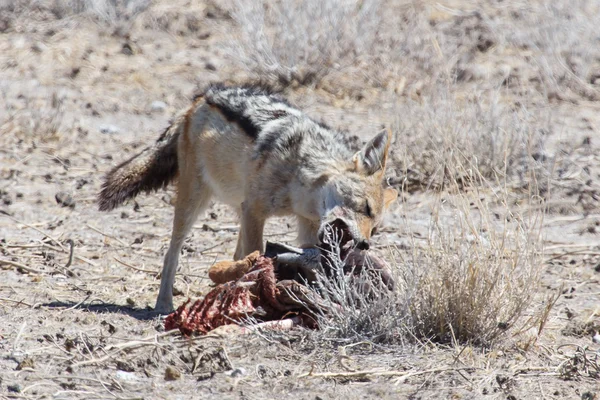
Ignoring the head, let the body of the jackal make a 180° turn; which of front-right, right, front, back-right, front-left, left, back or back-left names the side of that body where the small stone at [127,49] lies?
front-right

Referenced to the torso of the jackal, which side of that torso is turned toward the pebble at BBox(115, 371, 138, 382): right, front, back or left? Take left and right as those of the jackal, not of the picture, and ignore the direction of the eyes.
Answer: right

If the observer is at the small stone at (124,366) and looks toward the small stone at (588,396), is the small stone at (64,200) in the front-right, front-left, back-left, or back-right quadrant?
back-left

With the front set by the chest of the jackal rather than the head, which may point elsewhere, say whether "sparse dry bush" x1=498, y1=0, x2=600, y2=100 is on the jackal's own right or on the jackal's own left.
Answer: on the jackal's own left

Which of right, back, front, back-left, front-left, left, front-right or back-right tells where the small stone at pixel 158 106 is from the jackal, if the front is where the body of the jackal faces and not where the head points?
back-left

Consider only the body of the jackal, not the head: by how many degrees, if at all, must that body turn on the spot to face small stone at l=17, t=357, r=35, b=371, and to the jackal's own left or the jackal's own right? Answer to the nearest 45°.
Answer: approximately 90° to the jackal's own right

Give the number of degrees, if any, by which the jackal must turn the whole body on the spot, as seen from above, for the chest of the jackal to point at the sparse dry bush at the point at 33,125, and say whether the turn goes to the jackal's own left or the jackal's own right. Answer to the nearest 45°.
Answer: approximately 180°

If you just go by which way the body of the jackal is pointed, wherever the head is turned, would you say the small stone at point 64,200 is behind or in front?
behind

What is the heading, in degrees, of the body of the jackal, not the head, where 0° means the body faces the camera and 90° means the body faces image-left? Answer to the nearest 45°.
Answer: approximately 315°
